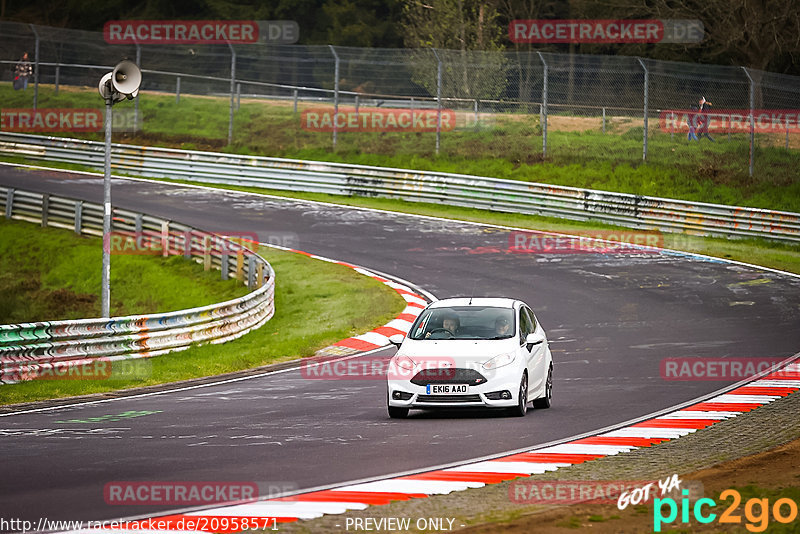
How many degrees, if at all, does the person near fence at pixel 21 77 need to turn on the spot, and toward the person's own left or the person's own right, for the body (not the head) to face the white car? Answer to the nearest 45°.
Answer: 0° — they already face it

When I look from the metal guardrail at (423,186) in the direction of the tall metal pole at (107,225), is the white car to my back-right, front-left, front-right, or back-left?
front-left

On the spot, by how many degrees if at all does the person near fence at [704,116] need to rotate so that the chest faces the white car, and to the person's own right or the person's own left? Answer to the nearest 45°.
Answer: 0° — they already face it

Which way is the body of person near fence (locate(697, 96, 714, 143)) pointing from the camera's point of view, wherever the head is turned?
toward the camera

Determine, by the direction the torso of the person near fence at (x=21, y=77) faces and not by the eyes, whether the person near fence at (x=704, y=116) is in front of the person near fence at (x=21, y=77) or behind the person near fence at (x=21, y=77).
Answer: in front

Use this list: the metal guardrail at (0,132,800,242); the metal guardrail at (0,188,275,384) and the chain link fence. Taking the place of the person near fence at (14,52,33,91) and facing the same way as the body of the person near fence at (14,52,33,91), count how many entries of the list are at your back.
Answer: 0

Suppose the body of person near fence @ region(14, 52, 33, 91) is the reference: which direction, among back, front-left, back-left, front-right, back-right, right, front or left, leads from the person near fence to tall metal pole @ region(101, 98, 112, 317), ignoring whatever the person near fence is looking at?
front

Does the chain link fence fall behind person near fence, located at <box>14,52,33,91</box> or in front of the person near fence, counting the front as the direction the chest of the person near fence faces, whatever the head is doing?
in front

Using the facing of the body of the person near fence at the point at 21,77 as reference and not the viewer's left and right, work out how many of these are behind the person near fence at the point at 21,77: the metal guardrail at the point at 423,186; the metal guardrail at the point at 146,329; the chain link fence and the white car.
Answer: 0
